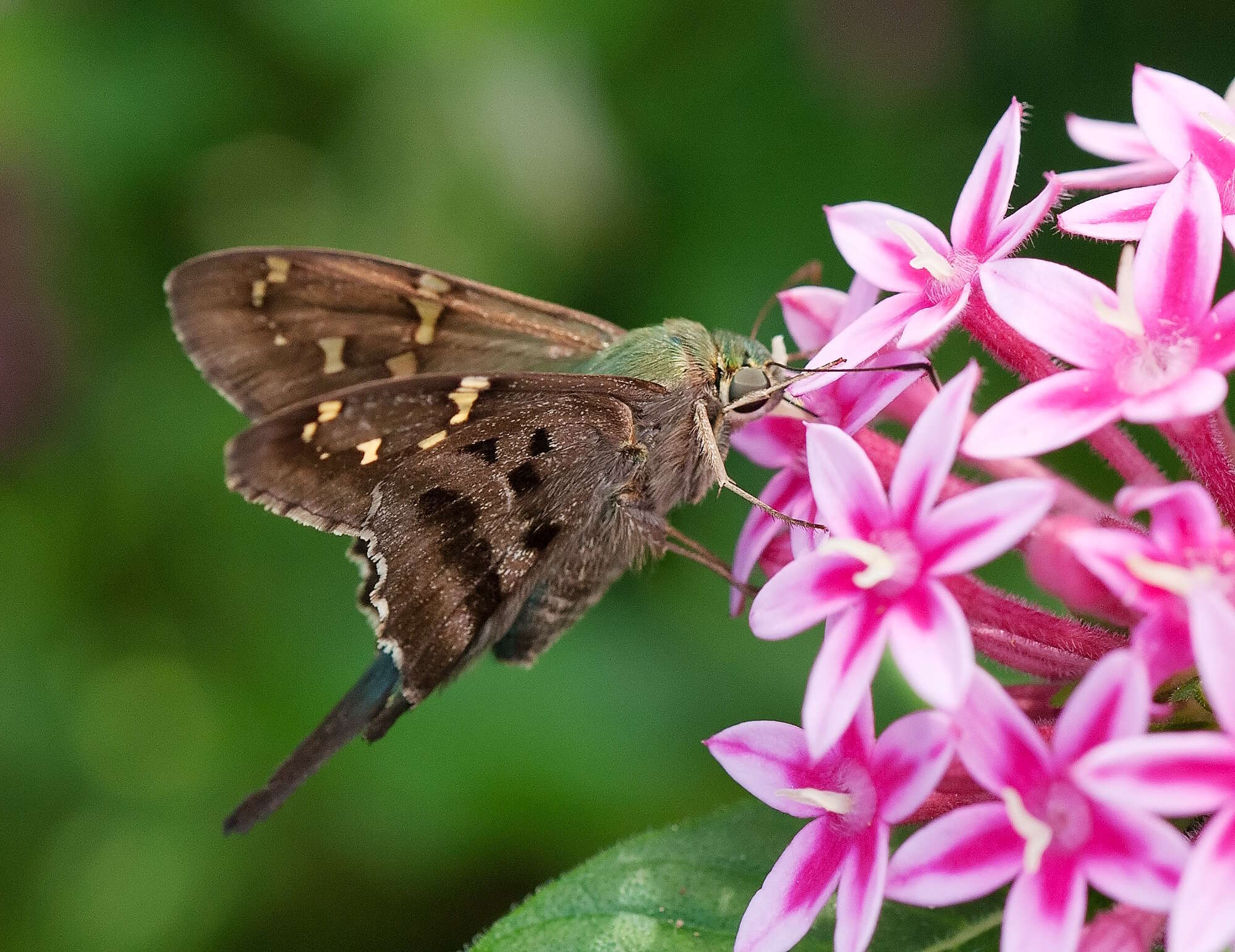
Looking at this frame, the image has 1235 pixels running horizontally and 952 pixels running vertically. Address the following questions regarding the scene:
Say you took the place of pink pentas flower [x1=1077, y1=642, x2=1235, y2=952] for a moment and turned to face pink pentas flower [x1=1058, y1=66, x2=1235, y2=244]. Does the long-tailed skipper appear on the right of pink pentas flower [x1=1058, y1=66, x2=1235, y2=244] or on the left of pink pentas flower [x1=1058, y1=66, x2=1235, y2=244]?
left

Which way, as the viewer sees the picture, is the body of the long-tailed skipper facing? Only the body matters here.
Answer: to the viewer's right

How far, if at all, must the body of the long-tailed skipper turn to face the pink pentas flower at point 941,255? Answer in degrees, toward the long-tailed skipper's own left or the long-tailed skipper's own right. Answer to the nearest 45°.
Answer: approximately 45° to the long-tailed skipper's own right

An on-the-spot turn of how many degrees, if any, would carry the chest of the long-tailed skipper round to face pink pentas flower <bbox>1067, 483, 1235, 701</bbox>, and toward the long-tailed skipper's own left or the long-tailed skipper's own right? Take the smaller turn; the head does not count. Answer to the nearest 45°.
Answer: approximately 45° to the long-tailed skipper's own right

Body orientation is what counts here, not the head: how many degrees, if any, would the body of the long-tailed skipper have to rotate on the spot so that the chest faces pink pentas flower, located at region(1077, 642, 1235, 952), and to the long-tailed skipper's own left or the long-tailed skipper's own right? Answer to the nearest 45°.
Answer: approximately 45° to the long-tailed skipper's own right

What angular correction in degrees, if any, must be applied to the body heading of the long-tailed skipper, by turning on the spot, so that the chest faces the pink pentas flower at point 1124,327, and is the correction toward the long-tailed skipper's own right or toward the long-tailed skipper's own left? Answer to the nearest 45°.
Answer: approximately 45° to the long-tailed skipper's own right

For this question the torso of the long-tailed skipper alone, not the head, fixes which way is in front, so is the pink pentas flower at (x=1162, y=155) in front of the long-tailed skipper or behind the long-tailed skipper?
in front

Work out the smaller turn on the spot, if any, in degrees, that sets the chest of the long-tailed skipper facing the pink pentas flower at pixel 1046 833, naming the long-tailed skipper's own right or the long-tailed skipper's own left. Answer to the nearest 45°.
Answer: approximately 45° to the long-tailed skipper's own right
